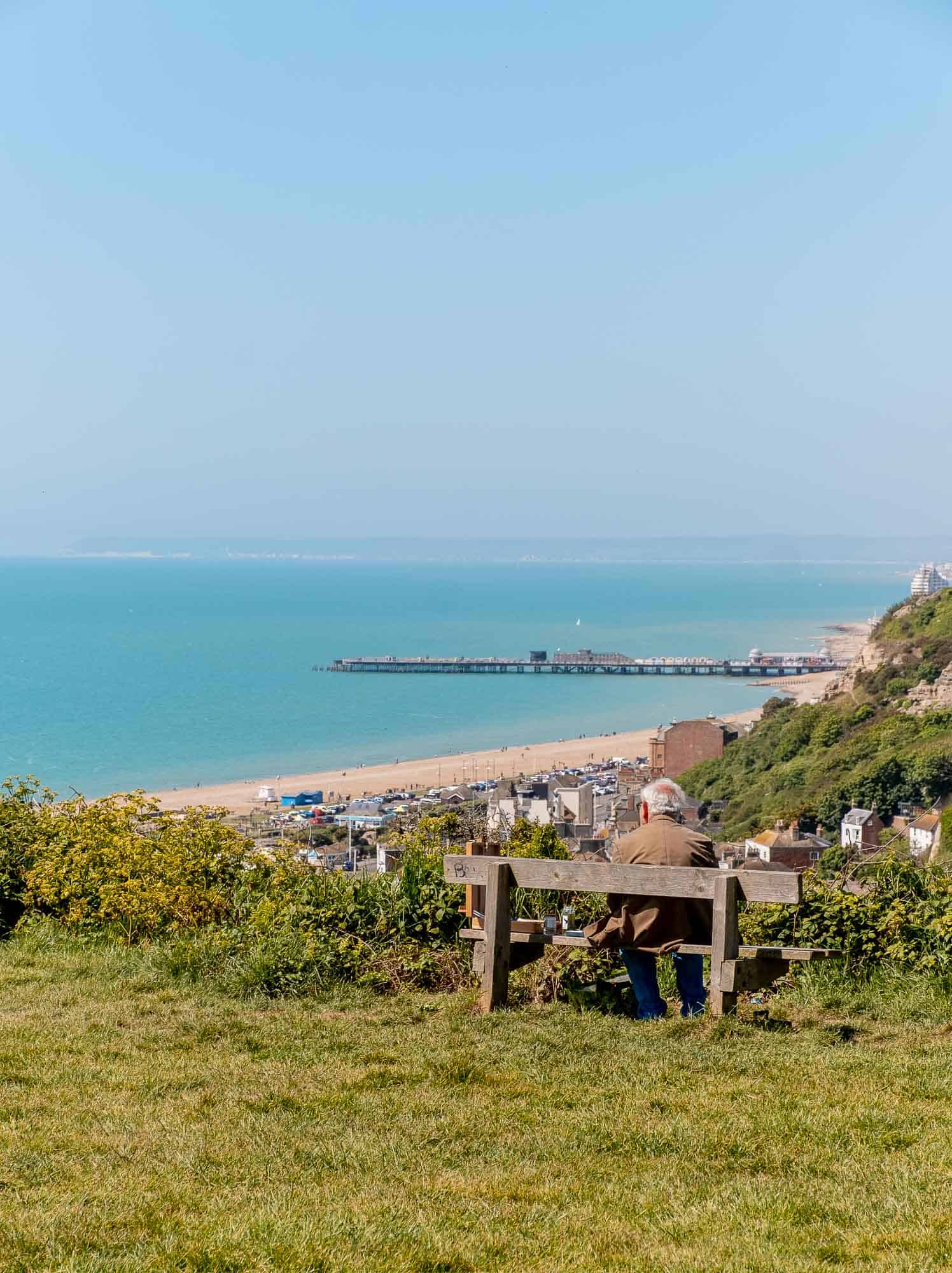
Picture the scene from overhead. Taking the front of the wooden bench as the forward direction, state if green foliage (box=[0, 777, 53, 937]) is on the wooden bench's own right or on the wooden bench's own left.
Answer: on the wooden bench's own left

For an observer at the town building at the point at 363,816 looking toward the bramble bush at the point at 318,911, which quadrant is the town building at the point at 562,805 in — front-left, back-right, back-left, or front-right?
front-left

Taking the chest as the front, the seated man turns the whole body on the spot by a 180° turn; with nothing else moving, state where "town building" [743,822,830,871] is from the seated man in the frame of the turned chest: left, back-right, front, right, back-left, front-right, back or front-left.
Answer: back

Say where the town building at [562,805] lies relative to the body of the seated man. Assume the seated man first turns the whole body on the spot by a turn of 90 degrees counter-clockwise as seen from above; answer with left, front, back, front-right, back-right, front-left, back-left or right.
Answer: right

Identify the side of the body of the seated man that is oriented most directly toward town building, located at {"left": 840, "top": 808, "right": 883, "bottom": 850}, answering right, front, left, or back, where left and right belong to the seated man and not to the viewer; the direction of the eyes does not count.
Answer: front

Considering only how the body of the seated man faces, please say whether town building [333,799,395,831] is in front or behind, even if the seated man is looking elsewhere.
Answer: in front

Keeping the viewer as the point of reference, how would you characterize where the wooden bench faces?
facing away from the viewer and to the right of the viewer

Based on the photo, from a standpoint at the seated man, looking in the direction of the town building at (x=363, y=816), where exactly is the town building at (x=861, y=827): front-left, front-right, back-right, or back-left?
front-right

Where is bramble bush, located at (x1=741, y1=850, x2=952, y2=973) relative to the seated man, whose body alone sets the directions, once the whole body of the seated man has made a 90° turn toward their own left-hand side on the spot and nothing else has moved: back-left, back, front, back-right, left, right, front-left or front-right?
back-right

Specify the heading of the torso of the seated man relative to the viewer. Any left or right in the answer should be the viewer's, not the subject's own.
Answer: facing away from the viewer

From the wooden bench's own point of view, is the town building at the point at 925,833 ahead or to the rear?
ahead

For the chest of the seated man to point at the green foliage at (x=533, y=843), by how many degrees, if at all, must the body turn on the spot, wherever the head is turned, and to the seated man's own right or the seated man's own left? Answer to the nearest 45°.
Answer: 0° — they already face it
